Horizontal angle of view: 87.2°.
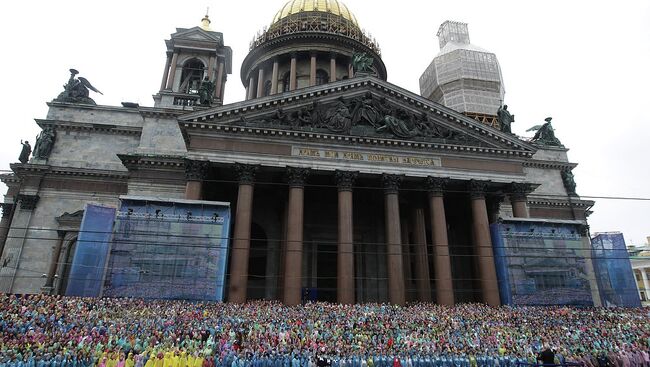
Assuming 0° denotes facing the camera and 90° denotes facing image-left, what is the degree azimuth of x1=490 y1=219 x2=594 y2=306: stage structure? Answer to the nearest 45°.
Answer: approximately 0°

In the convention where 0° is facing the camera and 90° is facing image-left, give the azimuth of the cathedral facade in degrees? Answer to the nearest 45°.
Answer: approximately 0°

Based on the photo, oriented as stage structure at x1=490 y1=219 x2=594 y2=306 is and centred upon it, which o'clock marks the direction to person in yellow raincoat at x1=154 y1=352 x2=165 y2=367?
The person in yellow raincoat is roughly at 1 o'clock from the stage structure.

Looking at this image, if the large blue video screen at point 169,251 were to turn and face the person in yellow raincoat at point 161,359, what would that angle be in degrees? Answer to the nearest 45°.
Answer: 0° — it already faces them

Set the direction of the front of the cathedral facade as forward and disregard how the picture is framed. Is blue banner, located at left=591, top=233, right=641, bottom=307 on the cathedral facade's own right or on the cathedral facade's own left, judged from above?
on the cathedral facade's own left

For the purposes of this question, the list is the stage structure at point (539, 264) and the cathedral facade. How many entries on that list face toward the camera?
2

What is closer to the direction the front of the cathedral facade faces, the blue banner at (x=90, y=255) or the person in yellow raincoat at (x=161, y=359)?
the person in yellow raincoat

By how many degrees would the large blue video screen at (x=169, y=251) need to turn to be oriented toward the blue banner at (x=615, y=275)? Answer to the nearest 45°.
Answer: approximately 90° to its left

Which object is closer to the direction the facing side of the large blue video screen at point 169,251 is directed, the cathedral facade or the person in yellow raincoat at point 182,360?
the person in yellow raincoat

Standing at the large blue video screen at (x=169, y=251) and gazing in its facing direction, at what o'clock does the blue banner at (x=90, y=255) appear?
the blue banner at (x=90, y=255) is roughly at 4 o'clock from the large blue video screen at (x=169, y=251).
